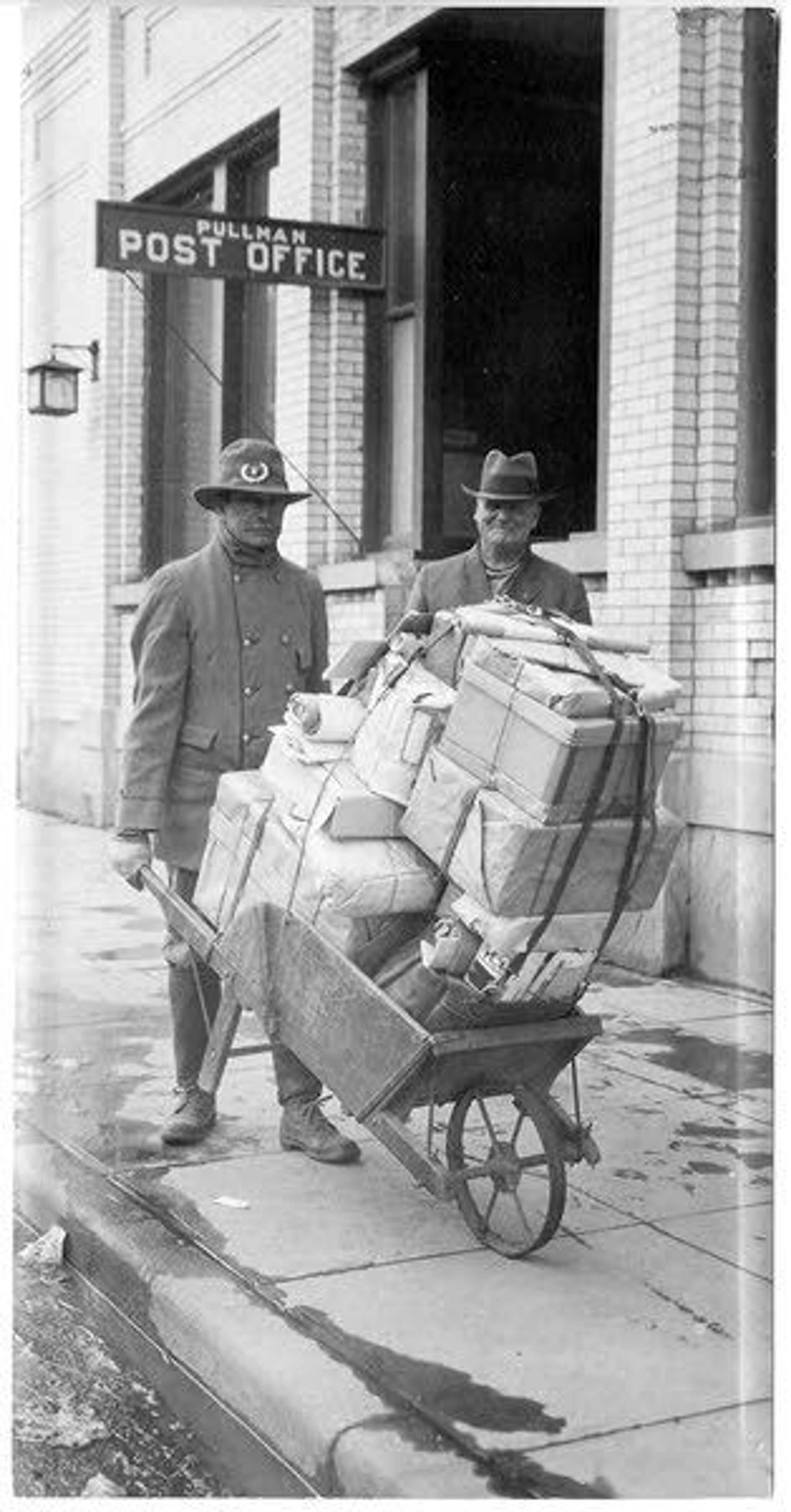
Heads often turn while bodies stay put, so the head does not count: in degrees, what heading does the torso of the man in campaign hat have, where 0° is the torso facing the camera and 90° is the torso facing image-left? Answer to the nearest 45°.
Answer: approximately 315°

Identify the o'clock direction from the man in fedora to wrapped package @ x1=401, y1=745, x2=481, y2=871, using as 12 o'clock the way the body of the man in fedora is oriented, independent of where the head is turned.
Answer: The wrapped package is roughly at 12 o'clock from the man in fedora.

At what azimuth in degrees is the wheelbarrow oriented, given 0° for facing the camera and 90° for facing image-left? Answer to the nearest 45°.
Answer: approximately 315°

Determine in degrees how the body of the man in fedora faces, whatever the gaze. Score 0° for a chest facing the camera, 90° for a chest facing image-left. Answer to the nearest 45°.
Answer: approximately 0°
